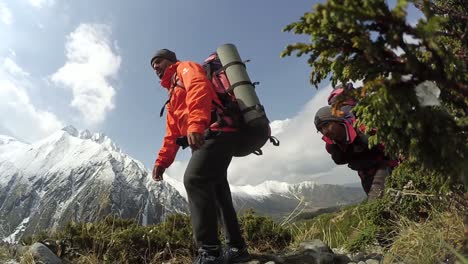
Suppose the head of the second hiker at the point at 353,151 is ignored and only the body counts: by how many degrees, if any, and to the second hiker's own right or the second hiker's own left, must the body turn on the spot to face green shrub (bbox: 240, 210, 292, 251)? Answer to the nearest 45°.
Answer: approximately 45° to the second hiker's own right

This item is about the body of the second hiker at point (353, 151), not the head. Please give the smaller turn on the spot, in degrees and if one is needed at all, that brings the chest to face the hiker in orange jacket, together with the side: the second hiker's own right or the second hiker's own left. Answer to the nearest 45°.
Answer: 0° — they already face them

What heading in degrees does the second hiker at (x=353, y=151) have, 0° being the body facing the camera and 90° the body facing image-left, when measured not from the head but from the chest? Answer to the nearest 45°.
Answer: approximately 45°

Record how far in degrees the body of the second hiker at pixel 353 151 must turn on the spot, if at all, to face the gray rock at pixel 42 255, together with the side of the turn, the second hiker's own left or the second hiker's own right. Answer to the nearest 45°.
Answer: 0° — they already face it
